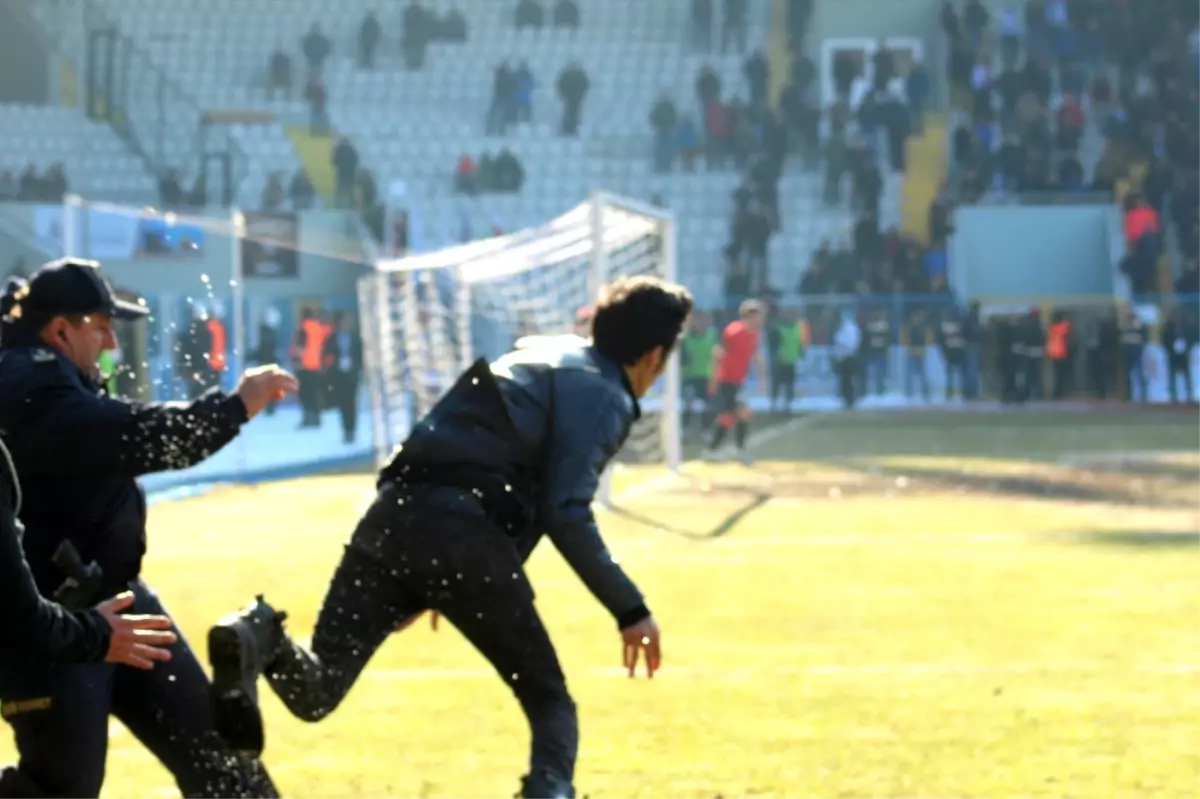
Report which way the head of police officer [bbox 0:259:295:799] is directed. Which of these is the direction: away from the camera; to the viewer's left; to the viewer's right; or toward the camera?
to the viewer's right

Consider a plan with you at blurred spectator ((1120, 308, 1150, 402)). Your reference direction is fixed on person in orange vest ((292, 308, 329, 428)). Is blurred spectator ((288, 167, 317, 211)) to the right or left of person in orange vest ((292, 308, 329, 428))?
right

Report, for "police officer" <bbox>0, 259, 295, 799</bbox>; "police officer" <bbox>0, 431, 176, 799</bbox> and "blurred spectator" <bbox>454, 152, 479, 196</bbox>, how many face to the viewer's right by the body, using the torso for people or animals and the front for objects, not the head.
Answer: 2

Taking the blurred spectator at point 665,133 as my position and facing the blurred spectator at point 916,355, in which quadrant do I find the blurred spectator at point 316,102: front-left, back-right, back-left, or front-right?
back-right

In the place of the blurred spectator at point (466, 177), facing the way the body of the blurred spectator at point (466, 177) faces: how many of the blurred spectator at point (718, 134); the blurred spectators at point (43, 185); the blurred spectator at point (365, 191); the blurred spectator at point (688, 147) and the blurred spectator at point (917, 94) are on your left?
3

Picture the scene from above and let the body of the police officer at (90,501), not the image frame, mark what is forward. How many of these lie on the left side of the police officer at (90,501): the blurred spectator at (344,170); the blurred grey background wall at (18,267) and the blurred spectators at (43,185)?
3

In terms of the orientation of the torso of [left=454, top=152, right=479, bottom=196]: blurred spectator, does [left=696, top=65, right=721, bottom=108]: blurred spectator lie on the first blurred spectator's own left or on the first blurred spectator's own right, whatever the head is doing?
on the first blurred spectator's own left

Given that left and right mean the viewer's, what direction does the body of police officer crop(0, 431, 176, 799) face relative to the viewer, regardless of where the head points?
facing to the right of the viewer

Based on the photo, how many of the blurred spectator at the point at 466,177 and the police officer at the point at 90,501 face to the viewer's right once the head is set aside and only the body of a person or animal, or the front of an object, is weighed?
1

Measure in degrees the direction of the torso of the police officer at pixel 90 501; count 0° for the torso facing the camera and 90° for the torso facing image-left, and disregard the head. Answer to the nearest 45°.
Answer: approximately 270°

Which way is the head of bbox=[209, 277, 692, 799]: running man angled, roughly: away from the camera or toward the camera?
away from the camera

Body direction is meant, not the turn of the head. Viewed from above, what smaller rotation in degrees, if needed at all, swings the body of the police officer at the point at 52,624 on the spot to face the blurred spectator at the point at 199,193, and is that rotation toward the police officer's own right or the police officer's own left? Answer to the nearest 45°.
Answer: approximately 90° to the police officer's own left

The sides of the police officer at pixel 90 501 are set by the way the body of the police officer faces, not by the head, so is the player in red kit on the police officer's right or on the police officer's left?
on the police officer's left
